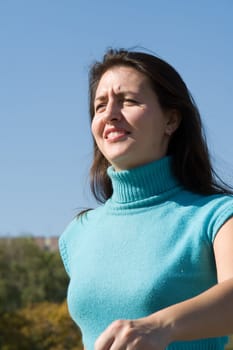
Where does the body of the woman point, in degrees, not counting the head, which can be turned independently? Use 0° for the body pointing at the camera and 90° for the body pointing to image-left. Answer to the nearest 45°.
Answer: approximately 45°

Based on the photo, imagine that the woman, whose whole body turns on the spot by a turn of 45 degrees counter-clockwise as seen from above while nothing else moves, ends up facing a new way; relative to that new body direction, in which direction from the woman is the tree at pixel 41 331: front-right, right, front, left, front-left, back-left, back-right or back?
back

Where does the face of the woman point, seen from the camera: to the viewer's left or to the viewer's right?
to the viewer's left
